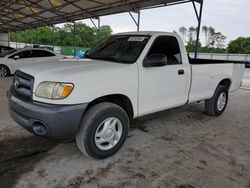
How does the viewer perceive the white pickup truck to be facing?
facing the viewer and to the left of the viewer

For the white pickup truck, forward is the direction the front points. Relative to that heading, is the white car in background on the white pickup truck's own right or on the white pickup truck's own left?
on the white pickup truck's own right
